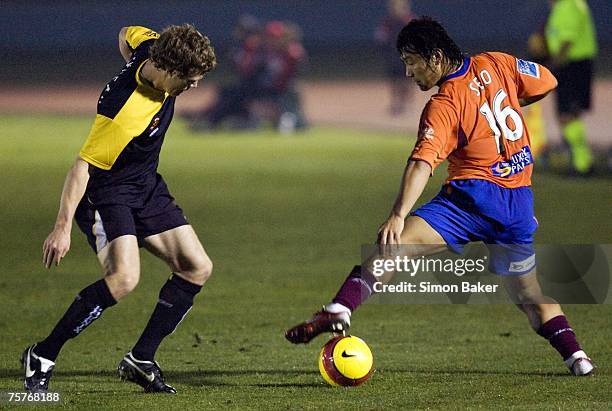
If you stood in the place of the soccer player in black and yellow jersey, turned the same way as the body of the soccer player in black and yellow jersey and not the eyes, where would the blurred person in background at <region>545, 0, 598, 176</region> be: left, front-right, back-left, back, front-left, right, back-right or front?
left

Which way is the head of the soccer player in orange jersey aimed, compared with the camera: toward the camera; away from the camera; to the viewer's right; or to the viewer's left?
to the viewer's left

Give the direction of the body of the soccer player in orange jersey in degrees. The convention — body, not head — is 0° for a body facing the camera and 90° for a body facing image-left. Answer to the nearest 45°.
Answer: approximately 135°

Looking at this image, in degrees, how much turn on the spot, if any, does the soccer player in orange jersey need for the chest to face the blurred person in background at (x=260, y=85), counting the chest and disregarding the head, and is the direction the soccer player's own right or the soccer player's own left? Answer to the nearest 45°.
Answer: approximately 45° to the soccer player's own right

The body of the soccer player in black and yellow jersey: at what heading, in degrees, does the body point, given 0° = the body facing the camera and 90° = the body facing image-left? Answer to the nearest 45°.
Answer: approximately 315°

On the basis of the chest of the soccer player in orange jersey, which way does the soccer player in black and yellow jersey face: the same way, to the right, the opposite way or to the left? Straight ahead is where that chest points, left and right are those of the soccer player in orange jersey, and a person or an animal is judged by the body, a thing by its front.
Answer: the opposite way
